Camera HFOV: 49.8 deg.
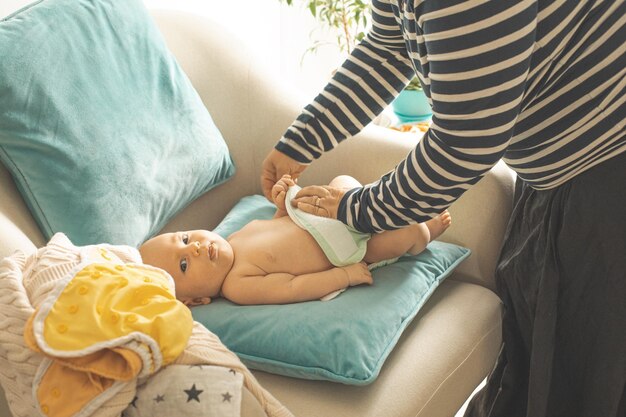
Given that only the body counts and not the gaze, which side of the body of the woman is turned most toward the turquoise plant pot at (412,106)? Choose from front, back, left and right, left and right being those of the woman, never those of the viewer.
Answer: right

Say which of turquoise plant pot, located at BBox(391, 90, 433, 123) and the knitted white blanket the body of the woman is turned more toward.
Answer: the knitted white blanket

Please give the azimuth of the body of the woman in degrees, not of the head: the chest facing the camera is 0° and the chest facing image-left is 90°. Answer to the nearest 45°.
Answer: approximately 90°

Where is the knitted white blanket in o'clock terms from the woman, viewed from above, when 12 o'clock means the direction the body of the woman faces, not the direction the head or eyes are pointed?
The knitted white blanket is roughly at 11 o'clock from the woman.
